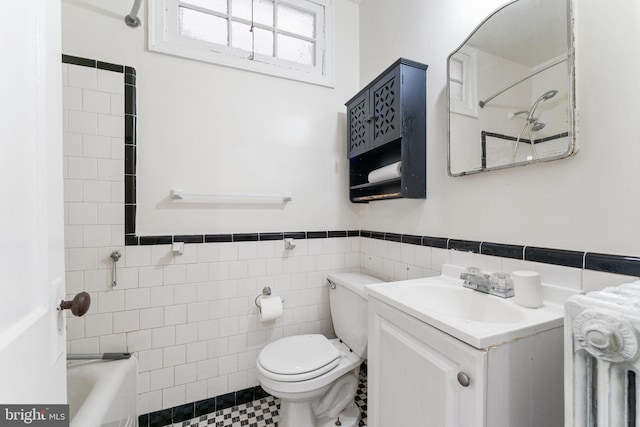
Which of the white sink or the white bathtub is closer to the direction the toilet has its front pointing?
the white bathtub

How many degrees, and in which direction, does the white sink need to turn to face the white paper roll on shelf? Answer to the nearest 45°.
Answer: approximately 90° to its right

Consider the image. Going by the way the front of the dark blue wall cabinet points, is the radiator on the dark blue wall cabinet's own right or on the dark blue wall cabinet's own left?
on the dark blue wall cabinet's own left

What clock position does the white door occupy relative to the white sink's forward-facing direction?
The white door is roughly at 12 o'clock from the white sink.

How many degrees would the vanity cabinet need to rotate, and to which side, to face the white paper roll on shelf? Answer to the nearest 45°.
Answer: approximately 90° to its right

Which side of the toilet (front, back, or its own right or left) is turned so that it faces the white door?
front

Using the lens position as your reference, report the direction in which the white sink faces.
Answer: facing the viewer and to the left of the viewer

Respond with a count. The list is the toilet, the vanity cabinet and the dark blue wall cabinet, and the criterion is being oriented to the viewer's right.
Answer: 0

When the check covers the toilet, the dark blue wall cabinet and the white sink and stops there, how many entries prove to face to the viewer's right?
0

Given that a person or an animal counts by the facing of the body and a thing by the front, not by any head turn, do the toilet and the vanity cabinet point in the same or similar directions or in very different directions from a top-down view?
same or similar directions

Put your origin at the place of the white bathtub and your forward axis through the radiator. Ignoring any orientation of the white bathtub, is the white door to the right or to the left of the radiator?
right
